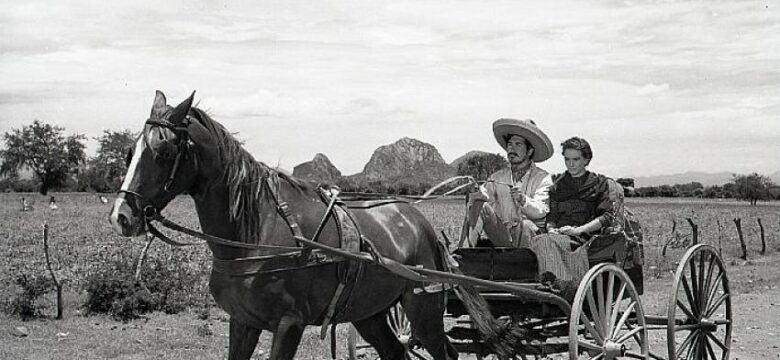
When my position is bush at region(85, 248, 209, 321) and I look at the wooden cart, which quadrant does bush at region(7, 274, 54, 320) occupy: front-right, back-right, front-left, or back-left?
back-right

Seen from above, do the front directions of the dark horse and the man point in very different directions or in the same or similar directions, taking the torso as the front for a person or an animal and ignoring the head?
same or similar directions

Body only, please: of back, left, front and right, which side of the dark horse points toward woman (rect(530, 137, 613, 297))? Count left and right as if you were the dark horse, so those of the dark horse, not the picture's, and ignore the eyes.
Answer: back

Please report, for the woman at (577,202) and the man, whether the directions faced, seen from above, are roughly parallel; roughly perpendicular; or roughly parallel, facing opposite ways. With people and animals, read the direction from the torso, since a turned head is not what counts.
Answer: roughly parallel

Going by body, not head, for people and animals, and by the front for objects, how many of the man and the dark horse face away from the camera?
0

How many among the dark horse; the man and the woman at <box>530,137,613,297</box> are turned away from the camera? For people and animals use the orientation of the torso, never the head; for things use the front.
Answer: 0

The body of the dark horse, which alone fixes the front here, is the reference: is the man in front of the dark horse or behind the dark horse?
behind

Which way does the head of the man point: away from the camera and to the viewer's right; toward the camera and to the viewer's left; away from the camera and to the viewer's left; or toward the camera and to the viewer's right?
toward the camera and to the viewer's left

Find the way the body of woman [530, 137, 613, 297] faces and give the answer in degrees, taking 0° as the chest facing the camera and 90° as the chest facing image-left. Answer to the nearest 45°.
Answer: approximately 45°

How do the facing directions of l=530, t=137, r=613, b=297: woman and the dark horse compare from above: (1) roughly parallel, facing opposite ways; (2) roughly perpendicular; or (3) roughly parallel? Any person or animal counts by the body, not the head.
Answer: roughly parallel

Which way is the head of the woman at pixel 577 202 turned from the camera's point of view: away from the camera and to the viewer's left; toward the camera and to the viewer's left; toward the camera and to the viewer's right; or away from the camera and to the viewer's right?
toward the camera and to the viewer's left

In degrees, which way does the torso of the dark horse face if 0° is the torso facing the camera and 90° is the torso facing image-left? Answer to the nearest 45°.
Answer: approximately 45°

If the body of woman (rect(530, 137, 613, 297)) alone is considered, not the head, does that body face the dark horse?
yes

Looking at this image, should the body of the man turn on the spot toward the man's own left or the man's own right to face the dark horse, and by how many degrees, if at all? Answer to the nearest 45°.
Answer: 0° — they already face it

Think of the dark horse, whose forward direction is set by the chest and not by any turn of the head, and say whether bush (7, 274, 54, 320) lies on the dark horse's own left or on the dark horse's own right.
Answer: on the dark horse's own right
